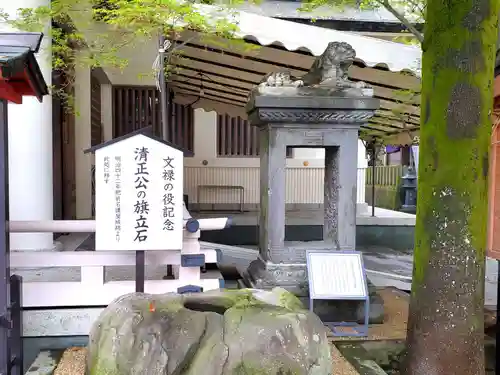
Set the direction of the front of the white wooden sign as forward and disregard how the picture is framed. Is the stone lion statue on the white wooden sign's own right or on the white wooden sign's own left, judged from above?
on the white wooden sign's own left

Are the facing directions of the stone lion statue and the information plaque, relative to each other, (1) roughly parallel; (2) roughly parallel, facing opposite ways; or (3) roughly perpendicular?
roughly perpendicular

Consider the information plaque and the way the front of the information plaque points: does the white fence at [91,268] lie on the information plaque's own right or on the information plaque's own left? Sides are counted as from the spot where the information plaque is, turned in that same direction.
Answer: on the information plaque's own right

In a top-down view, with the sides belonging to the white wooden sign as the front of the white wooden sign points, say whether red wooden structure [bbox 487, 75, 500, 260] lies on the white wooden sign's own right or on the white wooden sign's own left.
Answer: on the white wooden sign's own left

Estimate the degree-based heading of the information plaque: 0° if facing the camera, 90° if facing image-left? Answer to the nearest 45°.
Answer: approximately 0°
